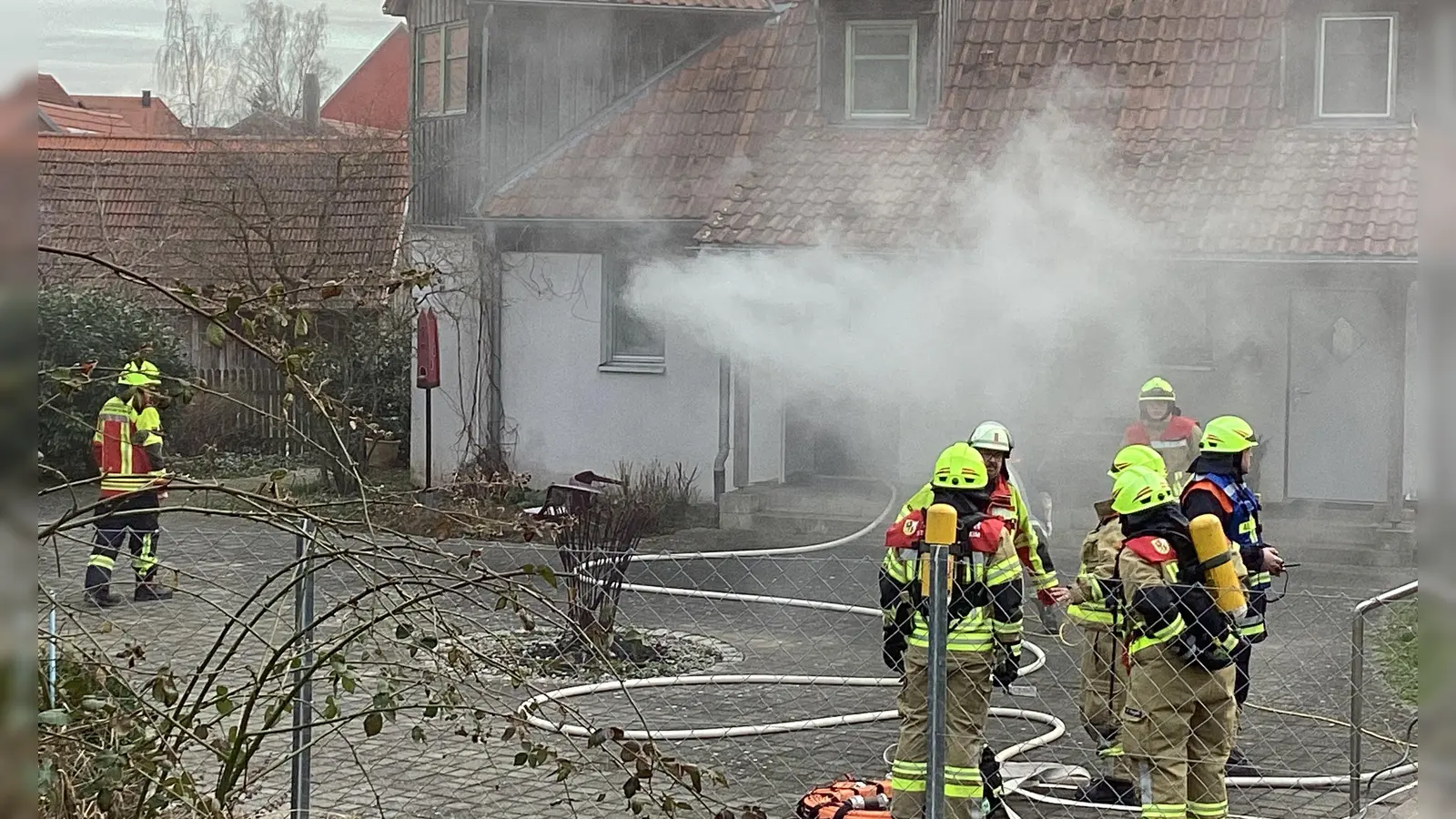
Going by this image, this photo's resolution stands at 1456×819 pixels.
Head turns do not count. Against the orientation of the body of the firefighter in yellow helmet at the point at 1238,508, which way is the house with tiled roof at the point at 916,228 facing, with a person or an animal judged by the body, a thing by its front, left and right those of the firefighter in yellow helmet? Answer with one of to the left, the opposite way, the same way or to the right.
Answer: to the right

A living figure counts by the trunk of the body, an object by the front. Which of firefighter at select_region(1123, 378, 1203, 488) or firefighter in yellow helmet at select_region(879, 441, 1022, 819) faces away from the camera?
the firefighter in yellow helmet

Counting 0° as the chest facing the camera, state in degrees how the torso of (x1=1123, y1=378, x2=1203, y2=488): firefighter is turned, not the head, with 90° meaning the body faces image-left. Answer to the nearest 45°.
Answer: approximately 0°

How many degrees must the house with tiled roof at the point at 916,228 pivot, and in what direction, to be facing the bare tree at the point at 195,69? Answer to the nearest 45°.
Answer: approximately 135° to its right

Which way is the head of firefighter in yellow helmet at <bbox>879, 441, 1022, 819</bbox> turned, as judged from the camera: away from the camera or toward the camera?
away from the camera

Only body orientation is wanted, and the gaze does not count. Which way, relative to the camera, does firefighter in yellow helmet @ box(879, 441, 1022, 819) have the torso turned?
away from the camera

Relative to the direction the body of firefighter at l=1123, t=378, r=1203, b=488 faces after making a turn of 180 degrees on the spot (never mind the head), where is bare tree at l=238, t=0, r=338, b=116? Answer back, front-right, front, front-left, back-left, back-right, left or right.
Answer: front-left

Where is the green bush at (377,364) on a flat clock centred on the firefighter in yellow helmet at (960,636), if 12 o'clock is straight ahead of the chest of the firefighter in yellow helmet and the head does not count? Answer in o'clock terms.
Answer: The green bush is roughly at 11 o'clock from the firefighter in yellow helmet.

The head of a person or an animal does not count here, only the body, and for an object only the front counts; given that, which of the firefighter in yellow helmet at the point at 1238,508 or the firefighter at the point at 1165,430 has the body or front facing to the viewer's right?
the firefighter in yellow helmet
